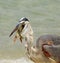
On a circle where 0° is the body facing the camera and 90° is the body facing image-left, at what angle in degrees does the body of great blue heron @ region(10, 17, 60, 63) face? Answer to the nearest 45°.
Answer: approximately 90°
